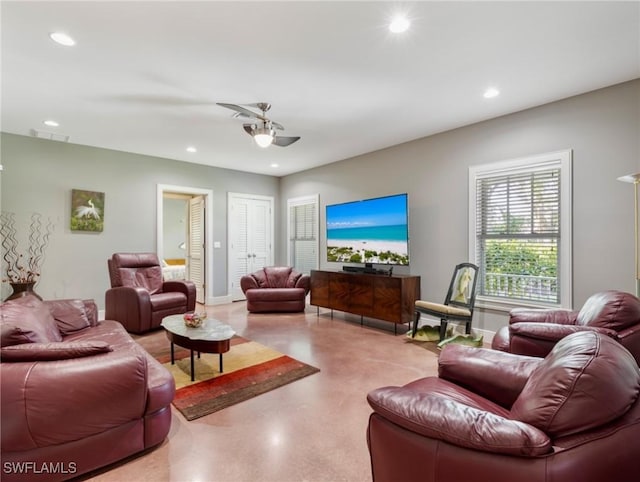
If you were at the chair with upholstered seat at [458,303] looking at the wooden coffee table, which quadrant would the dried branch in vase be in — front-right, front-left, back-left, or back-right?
front-right

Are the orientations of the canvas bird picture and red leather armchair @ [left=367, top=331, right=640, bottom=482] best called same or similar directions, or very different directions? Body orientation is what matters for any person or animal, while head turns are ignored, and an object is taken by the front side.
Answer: very different directions

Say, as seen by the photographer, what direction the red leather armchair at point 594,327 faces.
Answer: facing to the left of the viewer

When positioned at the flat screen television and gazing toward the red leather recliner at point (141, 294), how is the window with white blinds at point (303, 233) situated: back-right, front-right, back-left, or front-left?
front-right

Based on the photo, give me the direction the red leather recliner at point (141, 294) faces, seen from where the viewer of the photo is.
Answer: facing the viewer and to the right of the viewer

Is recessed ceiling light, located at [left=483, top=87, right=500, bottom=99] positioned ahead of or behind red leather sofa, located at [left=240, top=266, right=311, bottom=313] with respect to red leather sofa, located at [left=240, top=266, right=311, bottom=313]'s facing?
ahead

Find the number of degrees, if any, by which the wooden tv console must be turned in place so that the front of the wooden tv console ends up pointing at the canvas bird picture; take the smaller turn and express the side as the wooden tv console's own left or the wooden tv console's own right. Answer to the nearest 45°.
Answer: approximately 45° to the wooden tv console's own right

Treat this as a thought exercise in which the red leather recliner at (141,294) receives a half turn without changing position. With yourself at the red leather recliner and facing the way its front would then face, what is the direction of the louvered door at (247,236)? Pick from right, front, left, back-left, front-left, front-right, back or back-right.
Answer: right

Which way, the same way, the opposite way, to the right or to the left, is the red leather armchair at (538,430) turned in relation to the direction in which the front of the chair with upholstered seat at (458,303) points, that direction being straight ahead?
to the right

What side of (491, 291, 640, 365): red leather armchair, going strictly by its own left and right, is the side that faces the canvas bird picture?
front

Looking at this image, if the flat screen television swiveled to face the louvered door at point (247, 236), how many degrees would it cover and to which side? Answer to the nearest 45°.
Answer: approximately 90° to its right

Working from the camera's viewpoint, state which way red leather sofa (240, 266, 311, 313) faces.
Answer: facing the viewer

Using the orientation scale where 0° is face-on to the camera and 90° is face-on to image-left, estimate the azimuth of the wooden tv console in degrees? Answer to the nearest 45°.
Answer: approximately 45°

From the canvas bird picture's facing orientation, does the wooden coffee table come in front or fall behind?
in front
